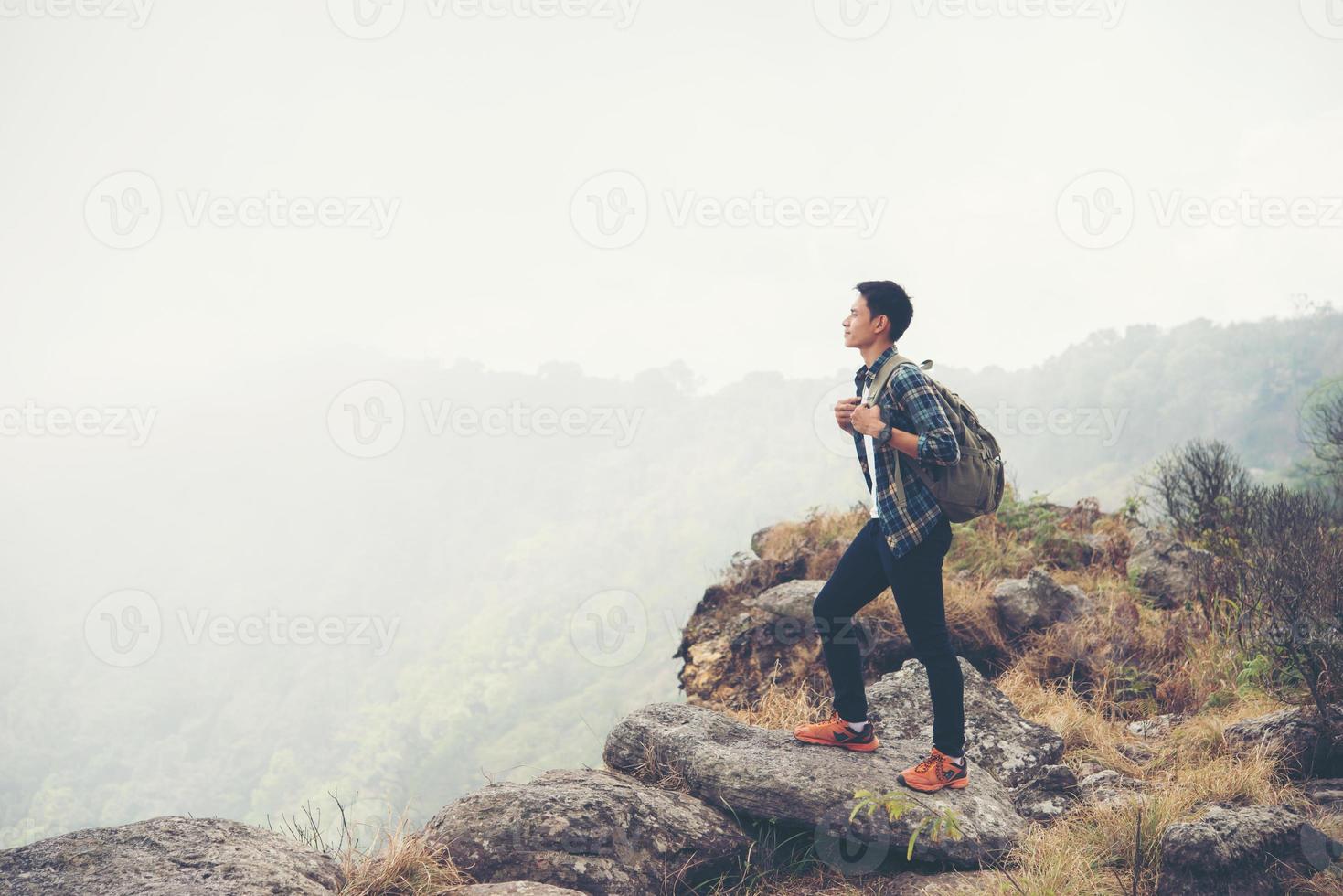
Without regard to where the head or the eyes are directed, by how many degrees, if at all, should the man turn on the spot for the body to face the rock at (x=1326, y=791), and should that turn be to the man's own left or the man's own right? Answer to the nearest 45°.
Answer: approximately 180°

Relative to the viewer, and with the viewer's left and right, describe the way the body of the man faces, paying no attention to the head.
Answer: facing to the left of the viewer

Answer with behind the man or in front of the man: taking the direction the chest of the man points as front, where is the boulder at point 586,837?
in front

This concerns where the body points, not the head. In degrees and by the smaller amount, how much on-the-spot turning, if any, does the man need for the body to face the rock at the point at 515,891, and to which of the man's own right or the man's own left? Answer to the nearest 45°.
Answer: approximately 45° to the man's own left

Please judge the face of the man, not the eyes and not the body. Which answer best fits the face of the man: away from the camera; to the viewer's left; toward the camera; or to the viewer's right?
to the viewer's left
